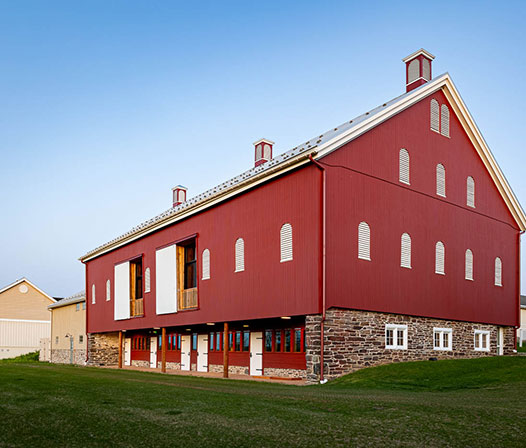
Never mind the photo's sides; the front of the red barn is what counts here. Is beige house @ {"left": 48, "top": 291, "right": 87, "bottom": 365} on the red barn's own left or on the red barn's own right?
on the red barn's own right

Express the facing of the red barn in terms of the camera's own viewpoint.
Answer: facing the viewer and to the left of the viewer
